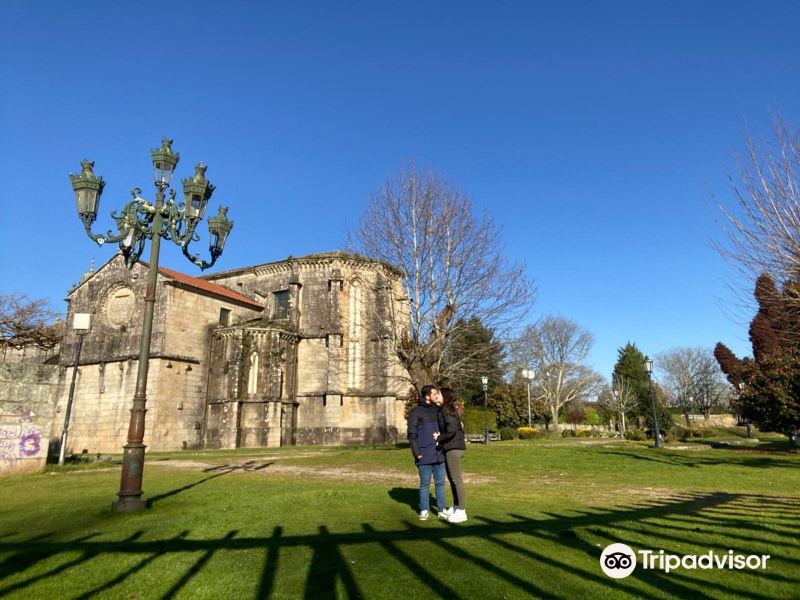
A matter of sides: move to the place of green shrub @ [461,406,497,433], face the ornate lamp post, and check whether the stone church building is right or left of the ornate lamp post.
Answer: right

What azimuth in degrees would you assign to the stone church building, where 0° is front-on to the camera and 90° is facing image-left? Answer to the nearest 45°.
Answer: approximately 135°

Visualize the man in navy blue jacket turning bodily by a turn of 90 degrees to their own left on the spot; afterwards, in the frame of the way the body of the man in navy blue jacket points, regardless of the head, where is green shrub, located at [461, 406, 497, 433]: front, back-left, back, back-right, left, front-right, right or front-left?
front-left

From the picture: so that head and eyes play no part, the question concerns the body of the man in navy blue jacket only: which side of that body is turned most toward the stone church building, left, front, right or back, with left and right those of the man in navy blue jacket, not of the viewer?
back

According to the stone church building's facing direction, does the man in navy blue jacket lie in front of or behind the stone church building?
behind

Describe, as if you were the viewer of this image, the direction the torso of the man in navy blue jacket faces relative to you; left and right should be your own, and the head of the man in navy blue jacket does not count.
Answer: facing the viewer and to the right of the viewer
